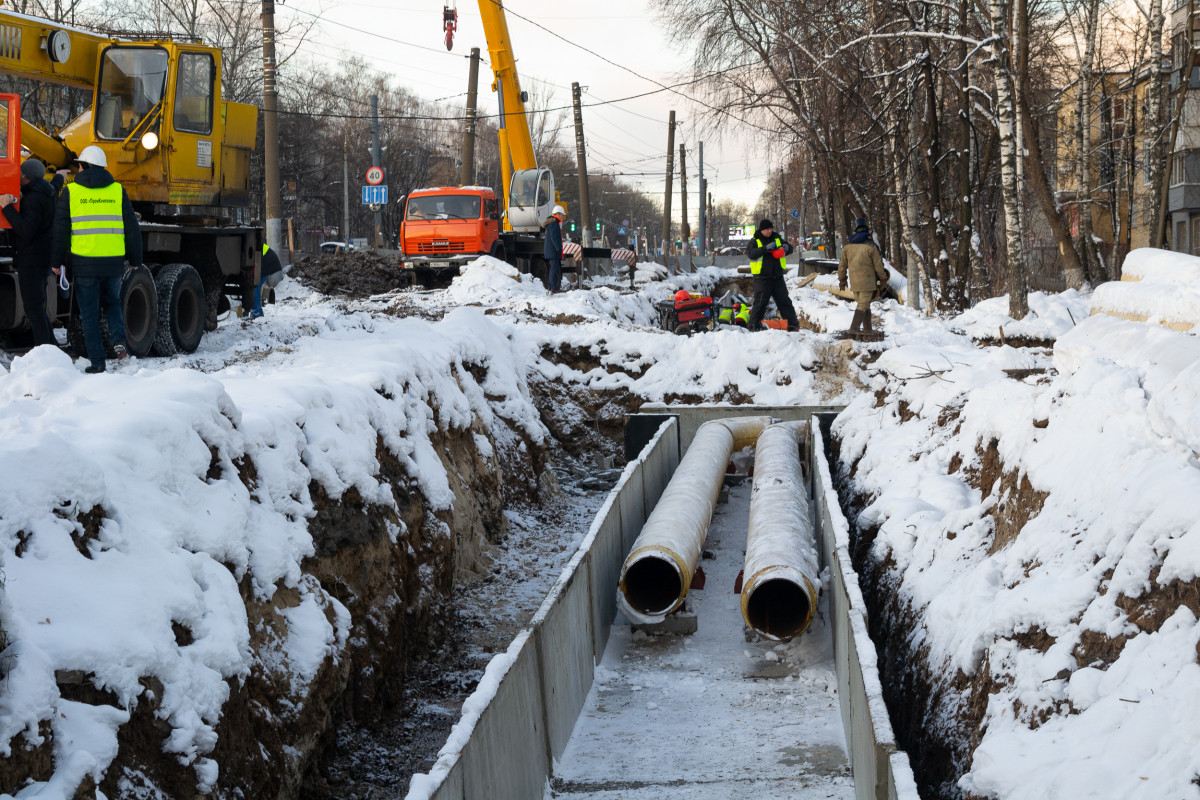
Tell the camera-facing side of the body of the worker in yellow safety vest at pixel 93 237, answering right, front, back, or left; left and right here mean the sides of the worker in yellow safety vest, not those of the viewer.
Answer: back

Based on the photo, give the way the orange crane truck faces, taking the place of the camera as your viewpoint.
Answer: facing the viewer and to the left of the viewer

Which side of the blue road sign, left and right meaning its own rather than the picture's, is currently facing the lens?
front

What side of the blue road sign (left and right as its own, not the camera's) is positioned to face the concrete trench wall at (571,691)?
front

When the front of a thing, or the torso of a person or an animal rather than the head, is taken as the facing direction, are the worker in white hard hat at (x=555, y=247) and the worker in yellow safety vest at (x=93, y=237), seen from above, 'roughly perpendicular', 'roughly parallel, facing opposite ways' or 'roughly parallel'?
roughly perpendicular

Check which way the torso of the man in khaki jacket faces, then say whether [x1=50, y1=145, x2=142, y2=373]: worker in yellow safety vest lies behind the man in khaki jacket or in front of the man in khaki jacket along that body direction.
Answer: behind

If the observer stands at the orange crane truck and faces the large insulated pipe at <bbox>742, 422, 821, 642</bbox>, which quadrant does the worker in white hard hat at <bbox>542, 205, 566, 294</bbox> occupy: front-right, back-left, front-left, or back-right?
front-left

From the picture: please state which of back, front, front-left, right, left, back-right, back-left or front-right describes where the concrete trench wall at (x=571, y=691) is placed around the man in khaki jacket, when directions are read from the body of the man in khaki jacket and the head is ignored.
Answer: back

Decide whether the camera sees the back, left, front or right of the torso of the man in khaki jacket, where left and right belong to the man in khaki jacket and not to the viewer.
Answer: back

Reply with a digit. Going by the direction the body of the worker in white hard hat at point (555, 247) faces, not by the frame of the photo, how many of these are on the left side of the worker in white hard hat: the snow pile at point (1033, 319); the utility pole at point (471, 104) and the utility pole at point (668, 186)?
2

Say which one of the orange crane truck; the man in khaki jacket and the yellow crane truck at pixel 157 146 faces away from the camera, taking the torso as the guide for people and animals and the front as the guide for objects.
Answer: the man in khaki jacket

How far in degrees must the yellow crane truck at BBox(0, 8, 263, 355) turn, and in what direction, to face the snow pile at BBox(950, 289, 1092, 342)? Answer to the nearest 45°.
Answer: approximately 135° to its left
